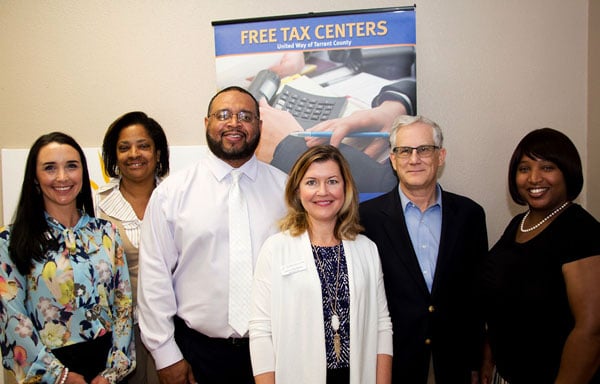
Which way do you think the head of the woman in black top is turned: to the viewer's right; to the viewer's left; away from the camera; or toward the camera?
toward the camera

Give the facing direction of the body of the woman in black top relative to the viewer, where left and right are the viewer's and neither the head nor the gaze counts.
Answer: facing the viewer and to the left of the viewer

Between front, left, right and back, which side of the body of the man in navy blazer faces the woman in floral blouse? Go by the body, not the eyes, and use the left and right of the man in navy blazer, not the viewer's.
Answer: right

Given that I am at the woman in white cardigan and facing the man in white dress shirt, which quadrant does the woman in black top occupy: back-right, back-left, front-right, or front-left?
back-right

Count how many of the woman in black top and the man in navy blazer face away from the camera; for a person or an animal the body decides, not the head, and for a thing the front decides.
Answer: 0

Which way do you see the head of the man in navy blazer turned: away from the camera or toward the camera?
toward the camera

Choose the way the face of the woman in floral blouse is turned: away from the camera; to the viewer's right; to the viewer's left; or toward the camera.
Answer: toward the camera

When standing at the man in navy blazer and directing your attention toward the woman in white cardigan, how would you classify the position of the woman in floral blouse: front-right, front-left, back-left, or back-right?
front-right

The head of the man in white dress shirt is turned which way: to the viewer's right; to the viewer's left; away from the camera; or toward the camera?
toward the camera

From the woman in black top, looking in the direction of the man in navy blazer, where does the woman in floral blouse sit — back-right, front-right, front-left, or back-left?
front-left

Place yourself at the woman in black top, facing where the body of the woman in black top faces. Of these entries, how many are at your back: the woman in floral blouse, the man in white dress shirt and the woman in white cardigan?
0

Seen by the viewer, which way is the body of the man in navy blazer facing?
toward the camera
